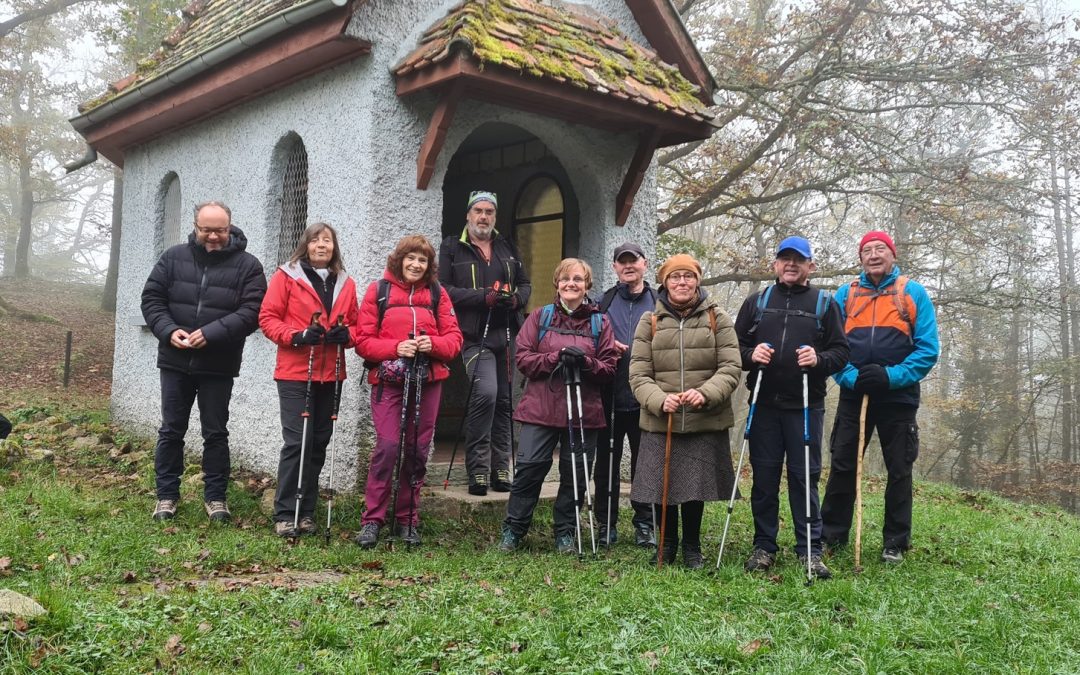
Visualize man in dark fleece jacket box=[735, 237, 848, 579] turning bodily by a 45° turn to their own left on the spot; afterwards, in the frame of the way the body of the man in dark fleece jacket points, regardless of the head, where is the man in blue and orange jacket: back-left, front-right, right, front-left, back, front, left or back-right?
left

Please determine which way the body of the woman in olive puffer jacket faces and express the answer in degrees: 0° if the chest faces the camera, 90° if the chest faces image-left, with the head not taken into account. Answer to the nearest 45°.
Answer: approximately 0°

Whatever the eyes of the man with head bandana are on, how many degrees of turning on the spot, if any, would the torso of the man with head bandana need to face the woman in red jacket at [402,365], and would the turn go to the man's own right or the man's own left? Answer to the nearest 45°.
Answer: approximately 45° to the man's own right

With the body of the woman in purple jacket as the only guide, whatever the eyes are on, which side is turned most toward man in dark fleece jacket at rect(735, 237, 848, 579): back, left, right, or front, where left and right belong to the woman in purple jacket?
left

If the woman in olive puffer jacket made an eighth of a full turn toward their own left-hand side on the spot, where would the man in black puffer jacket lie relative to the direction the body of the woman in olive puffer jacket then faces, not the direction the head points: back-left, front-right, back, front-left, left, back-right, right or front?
back-right

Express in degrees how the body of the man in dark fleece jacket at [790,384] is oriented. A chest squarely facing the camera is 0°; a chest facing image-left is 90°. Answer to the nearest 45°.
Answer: approximately 0°

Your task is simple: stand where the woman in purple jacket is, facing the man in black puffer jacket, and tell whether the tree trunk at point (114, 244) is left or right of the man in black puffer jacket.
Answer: right

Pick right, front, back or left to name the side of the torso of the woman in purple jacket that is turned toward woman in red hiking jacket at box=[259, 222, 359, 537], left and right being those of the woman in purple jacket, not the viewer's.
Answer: right
